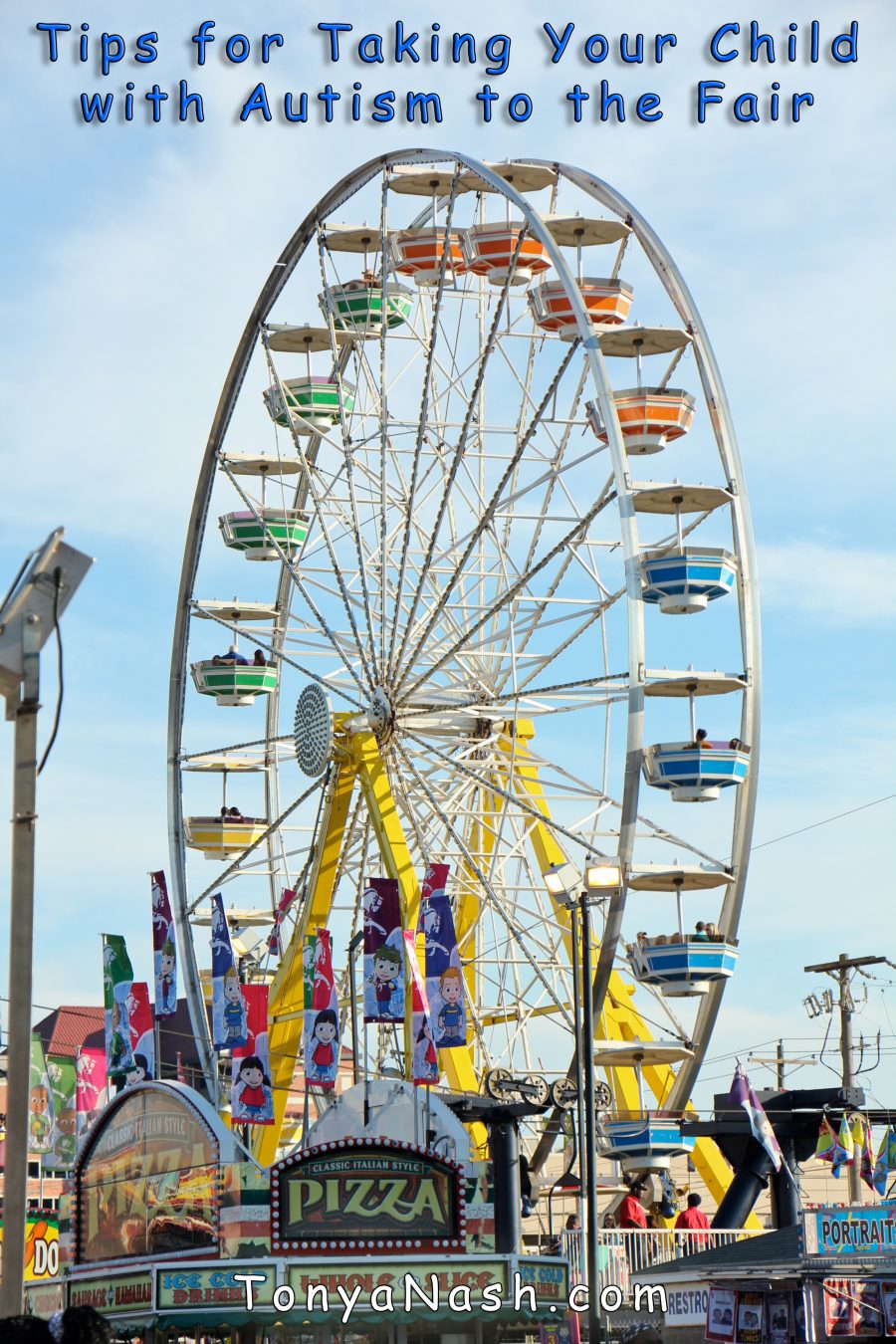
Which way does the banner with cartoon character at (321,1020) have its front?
toward the camera

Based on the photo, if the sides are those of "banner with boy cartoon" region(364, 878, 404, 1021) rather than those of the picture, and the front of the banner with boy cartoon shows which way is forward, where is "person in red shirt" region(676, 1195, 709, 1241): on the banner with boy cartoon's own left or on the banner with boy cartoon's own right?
on the banner with boy cartoon's own left

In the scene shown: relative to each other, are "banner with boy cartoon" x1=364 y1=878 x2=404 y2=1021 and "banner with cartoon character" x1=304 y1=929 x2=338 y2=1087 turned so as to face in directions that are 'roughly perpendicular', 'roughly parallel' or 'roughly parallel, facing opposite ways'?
roughly parallel

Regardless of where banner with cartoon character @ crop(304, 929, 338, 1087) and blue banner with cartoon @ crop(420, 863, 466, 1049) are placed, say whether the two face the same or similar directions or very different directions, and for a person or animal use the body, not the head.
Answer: same or similar directions

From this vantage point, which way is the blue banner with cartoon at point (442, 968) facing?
toward the camera

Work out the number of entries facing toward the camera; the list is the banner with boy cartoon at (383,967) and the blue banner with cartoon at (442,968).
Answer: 2

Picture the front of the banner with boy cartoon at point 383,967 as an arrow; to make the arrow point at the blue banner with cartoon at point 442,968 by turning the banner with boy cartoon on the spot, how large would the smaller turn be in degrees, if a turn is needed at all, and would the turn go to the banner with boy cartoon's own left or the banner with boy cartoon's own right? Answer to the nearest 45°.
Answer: approximately 45° to the banner with boy cartoon's own left

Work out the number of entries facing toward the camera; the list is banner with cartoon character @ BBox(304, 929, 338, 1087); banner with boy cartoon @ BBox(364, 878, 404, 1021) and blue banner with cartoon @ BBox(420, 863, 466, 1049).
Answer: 3

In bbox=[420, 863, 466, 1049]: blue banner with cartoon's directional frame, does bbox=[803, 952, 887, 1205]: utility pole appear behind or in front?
behind

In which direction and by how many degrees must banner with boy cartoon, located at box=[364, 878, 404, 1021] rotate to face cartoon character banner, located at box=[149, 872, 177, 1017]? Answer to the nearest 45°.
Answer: approximately 135° to its right

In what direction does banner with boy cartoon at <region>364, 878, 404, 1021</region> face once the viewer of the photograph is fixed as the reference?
facing the viewer

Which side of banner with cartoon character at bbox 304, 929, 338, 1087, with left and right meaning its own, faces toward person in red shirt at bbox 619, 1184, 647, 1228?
left
